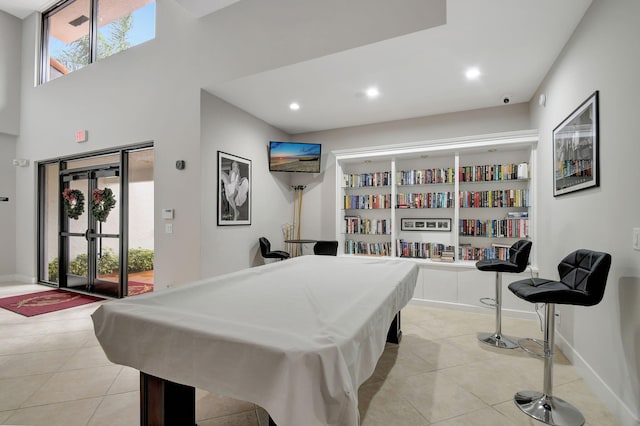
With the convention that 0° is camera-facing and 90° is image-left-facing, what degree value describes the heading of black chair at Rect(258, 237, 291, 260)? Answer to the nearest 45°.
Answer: approximately 270°

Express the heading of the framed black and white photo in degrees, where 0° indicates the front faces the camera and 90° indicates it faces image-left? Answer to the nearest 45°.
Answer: approximately 315°

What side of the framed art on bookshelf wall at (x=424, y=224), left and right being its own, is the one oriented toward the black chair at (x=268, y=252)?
right

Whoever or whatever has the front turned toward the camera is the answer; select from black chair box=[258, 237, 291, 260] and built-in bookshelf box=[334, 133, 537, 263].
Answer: the built-in bookshelf

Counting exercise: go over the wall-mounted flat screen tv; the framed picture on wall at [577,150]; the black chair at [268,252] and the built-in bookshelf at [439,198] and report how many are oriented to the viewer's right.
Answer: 1

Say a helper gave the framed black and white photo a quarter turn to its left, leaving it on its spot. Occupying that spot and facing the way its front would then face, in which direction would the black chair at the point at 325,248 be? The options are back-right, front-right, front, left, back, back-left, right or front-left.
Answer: front-right

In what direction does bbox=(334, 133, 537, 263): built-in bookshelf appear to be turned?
toward the camera

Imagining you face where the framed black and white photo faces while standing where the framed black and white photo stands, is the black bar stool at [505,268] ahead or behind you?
ahead

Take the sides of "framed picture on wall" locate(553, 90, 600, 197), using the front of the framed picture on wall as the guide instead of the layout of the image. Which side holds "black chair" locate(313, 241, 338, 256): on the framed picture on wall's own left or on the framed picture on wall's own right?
on the framed picture on wall's own right

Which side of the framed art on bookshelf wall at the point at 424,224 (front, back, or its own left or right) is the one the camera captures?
front

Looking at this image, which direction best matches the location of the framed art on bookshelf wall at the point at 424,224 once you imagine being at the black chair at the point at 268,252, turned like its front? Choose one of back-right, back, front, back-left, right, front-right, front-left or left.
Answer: front

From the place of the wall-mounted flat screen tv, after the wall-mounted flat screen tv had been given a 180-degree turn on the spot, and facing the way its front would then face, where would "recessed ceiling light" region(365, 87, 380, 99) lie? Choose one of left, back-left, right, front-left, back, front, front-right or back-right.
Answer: back-right
